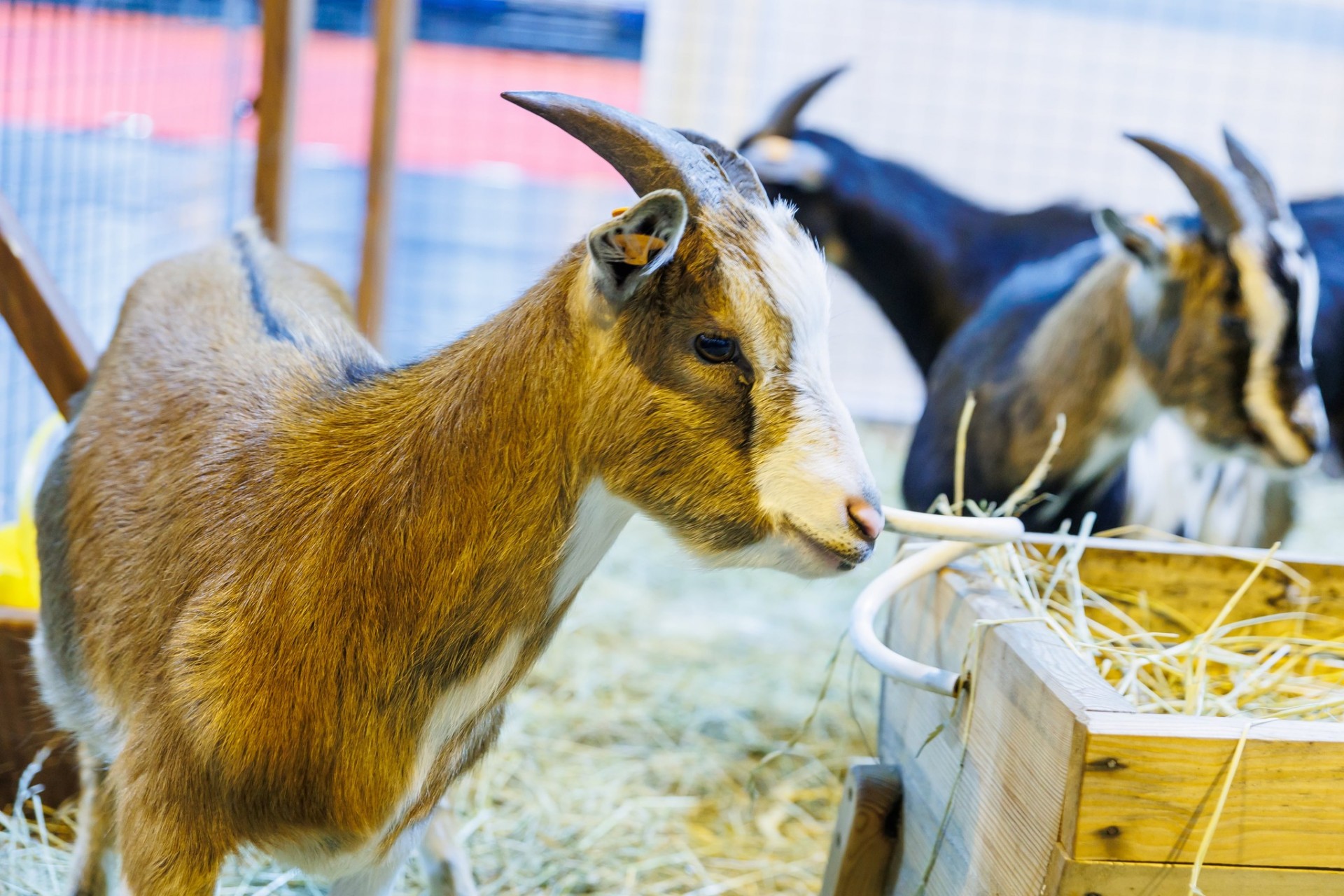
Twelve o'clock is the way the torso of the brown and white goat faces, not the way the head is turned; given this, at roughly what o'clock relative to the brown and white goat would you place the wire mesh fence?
The wire mesh fence is roughly at 8 o'clock from the brown and white goat.

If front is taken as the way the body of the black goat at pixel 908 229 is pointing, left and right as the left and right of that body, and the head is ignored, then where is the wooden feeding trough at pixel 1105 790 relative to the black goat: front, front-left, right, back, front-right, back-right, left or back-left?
left

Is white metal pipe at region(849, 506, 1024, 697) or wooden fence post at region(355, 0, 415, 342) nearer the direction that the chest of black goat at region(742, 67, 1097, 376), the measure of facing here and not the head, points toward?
the wooden fence post

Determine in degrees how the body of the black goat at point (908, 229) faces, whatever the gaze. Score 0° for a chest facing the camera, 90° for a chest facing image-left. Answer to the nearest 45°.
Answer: approximately 90°

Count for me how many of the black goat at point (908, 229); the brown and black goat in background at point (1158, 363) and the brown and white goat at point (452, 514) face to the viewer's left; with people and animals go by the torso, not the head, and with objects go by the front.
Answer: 1

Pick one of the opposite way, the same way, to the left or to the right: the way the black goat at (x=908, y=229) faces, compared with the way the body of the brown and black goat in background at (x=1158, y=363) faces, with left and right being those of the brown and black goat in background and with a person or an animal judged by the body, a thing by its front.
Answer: the opposite way

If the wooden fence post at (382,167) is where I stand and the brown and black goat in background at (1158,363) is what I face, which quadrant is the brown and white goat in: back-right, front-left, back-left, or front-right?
front-right

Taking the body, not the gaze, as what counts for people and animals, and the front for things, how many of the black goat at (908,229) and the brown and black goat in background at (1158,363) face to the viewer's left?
1

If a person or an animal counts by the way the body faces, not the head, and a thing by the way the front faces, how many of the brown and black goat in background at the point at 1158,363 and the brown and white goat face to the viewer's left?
0

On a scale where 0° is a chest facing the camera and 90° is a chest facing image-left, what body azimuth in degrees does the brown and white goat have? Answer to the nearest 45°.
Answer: approximately 315°

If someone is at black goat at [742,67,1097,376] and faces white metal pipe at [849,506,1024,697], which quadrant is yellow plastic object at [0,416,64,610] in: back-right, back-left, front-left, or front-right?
front-right

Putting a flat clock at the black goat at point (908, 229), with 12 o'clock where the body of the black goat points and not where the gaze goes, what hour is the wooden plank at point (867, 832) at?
The wooden plank is roughly at 9 o'clock from the black goat.

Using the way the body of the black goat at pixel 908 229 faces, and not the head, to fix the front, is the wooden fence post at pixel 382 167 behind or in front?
in front

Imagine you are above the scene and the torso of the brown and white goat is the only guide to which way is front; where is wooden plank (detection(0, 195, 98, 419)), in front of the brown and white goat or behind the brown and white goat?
behind

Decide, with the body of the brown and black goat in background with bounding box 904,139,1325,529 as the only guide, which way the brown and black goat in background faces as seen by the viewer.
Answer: to the viewer's right

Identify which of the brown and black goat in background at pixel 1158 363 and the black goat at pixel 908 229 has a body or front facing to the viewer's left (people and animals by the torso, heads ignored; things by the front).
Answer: the black goat
